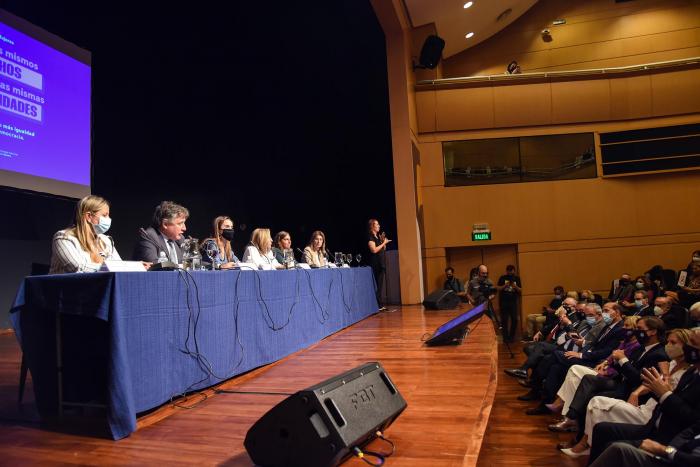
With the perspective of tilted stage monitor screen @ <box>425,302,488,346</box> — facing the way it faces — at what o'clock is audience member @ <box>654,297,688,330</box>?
The audience member is roughly at 5 o'clock from the tilted stage monitor screen.

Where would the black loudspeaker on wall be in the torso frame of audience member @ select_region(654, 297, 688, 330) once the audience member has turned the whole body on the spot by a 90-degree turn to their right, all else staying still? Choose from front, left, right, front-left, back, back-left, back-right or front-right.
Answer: front-left

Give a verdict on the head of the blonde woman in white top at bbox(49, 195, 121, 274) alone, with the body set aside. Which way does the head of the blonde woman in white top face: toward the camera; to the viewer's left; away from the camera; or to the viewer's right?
to the viewer's right

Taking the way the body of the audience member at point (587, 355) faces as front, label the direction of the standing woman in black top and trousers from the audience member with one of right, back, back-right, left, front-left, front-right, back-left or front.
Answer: front-right

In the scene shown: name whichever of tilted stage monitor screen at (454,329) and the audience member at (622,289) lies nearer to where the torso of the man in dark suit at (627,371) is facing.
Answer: the tilted stage monitor screen

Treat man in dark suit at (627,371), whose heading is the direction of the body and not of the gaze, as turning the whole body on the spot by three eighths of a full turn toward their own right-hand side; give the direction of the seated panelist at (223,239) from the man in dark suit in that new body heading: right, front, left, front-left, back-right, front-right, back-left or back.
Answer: back-left

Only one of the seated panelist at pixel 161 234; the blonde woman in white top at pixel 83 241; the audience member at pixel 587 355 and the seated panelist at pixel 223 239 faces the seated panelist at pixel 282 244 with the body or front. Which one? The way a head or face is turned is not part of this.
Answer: the audience member

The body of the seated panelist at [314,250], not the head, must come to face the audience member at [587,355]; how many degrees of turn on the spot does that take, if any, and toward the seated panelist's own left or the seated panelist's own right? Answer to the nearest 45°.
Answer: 0° — they already face them

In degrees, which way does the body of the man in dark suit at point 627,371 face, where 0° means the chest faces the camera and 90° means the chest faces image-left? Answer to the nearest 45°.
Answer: approximately 90°

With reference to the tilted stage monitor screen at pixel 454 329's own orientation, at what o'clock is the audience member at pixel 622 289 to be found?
The audience member is roughly at 4 o'clock from the tilted stage monitor screen.

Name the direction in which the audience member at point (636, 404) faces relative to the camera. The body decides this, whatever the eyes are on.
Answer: to the viewer's left

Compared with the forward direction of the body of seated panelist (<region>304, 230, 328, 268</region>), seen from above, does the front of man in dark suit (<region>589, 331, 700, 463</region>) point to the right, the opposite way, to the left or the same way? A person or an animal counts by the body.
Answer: the opposite way

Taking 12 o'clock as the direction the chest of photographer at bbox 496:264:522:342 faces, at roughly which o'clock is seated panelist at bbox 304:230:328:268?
The seated panelist is roughly at 1 o'clock from the photographer.

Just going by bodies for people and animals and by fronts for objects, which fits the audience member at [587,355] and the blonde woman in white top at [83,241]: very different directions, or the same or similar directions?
very different directions

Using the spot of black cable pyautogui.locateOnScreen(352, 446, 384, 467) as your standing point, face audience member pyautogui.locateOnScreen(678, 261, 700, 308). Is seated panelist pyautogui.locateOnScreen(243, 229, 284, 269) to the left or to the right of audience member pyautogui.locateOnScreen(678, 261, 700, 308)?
left

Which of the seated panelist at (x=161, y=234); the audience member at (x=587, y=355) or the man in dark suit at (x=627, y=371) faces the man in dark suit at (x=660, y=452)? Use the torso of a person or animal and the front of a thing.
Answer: the seated panelist

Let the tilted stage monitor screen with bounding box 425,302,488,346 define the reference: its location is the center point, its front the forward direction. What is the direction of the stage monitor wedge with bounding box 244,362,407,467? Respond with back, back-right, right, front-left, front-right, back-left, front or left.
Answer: left

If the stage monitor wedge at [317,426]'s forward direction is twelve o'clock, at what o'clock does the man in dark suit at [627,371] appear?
The man in dark suit is roughly at 3 o'clock from the stage monitor wedge.

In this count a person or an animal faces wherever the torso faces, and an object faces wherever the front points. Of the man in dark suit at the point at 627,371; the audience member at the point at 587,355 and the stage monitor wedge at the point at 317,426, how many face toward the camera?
0

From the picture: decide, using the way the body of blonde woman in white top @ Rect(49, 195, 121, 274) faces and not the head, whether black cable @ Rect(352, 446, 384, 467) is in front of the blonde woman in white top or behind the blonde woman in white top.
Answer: in front

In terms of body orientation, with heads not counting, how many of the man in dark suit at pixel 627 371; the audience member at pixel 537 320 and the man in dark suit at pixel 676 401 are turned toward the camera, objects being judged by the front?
0
